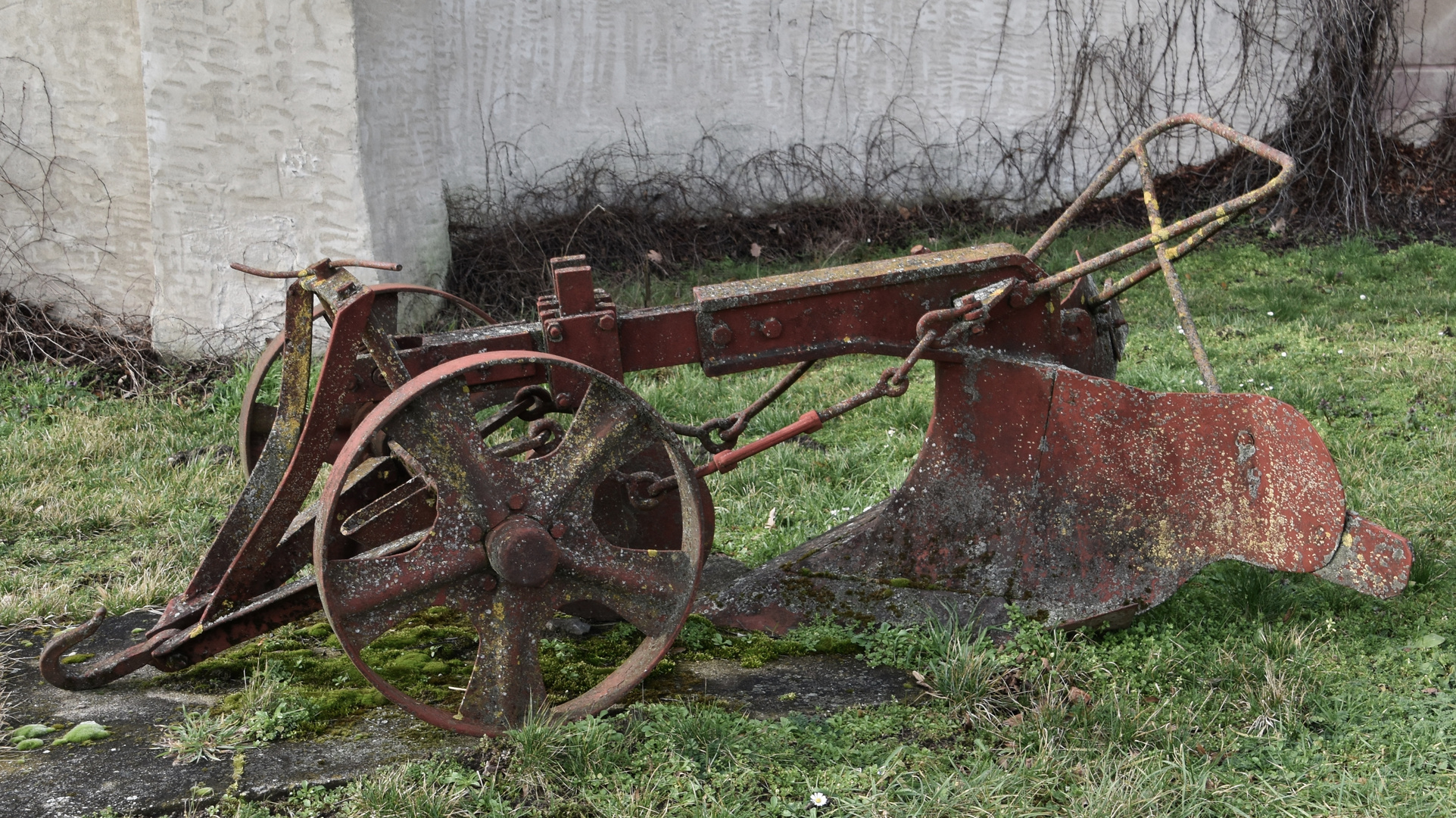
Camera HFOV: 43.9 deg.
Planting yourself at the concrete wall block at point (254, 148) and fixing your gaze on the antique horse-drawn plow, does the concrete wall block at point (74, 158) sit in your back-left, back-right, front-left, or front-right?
back-right

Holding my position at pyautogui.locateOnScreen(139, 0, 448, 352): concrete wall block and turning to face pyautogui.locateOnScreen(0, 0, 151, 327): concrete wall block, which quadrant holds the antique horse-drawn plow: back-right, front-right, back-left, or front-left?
back-left

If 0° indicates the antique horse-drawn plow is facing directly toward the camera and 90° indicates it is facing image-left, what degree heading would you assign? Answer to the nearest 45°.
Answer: approximately 90°

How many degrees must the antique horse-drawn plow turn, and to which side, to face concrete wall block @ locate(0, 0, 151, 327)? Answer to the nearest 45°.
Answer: approximately 45° to its right

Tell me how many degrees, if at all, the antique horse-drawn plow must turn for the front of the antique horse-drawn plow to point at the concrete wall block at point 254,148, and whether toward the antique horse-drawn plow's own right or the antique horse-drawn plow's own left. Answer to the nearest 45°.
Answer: approximately 45° to the antique horse-drawn plow's own right
